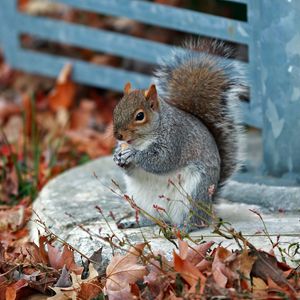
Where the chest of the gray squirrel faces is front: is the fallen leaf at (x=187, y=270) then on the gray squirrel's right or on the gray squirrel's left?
on the gray squirrel's left

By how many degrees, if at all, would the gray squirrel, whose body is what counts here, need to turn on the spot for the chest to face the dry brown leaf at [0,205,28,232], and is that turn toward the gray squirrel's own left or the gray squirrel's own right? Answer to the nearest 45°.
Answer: approximately 90° to the gray squirrel's own right

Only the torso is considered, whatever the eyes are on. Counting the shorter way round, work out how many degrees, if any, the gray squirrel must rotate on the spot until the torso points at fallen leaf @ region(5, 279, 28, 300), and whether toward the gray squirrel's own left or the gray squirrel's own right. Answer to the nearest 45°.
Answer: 0° — it already faces it

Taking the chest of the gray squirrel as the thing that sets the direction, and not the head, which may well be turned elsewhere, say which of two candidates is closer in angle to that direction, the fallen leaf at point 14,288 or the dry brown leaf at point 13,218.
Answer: the fallen leaf

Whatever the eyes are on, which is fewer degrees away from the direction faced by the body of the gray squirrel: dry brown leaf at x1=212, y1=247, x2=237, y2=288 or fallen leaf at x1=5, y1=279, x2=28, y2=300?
the fallen leaf

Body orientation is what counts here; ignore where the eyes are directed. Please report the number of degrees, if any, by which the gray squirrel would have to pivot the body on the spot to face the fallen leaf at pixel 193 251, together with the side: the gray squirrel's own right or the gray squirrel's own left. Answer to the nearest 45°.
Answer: approximately 45° to the gray squirrel's own left

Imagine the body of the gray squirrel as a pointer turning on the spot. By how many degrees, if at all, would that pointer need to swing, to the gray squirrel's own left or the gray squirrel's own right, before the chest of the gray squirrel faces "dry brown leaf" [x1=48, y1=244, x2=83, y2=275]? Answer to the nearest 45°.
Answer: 0° — it already faces it

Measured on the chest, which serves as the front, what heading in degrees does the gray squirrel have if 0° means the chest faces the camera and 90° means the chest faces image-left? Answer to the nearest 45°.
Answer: approximately 45°

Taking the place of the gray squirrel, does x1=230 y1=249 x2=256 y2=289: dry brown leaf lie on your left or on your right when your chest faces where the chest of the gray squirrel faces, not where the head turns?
on your left

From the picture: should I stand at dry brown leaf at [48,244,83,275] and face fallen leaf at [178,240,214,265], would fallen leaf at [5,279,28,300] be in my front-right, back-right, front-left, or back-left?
back-right

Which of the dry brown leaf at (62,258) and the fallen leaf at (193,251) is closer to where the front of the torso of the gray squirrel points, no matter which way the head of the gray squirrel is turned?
the dry brown leaf

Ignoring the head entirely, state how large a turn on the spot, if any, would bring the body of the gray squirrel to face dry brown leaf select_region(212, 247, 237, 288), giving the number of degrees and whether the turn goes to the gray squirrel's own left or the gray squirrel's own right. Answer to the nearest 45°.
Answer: approximately 45° to the gray squirrel's own left
